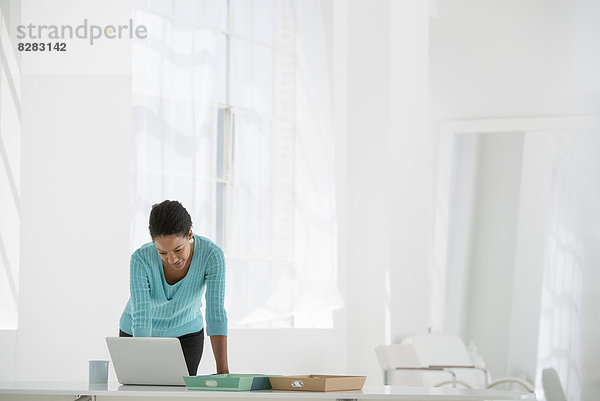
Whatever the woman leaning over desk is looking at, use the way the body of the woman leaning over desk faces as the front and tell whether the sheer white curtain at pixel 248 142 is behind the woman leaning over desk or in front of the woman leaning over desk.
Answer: behind

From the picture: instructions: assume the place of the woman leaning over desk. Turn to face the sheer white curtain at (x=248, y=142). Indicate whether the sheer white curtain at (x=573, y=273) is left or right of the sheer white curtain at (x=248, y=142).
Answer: right

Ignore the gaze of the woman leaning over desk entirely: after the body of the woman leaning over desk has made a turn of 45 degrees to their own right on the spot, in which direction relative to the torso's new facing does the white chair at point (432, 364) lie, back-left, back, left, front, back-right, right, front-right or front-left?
back

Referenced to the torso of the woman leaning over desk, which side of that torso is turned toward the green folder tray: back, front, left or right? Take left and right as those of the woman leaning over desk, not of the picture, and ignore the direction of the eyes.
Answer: front

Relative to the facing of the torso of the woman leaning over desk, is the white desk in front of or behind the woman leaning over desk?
in front

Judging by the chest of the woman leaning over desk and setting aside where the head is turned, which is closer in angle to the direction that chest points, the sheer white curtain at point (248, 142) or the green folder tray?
the green folder tray

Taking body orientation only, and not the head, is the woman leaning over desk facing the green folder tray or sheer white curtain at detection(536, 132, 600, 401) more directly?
the green folder tray

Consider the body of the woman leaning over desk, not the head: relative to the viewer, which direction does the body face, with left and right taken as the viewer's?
facing the viewer

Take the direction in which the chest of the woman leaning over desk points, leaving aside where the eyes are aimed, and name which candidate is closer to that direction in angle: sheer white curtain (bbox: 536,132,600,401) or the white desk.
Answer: the white desk

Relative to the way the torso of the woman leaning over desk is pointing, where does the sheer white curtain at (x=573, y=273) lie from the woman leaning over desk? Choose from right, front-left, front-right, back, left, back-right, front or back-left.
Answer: back-left

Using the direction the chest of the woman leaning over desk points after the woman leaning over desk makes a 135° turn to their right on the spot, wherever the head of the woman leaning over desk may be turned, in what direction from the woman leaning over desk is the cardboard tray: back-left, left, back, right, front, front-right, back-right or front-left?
back
